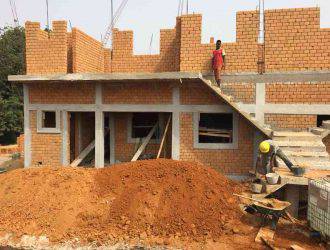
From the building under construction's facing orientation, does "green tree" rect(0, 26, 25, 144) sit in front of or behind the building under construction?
behind

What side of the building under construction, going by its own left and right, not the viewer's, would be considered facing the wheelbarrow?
front

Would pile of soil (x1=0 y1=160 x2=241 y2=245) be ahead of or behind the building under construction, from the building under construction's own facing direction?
ahead

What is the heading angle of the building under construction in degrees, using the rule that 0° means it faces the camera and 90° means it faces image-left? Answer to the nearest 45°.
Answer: approximately 0°
